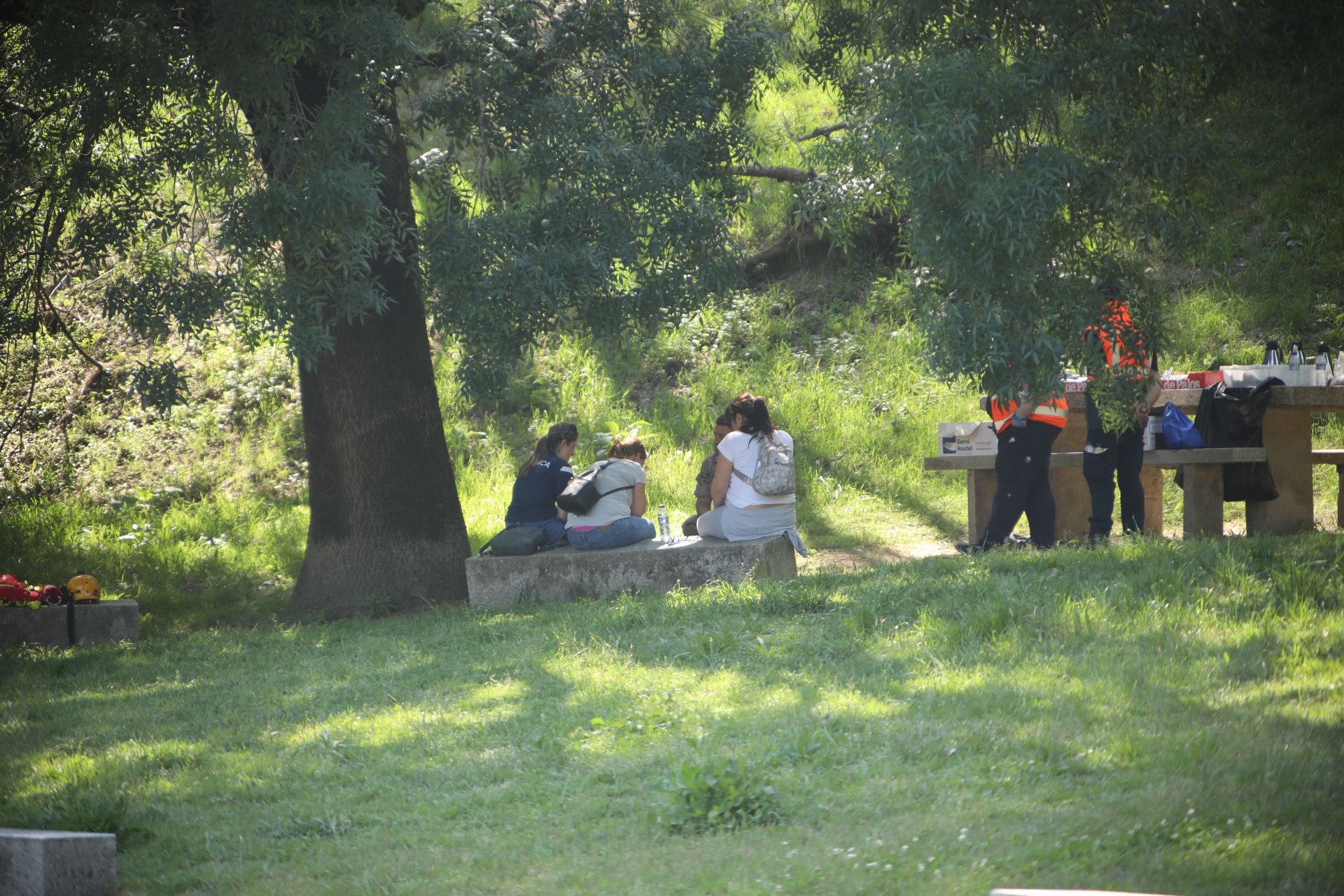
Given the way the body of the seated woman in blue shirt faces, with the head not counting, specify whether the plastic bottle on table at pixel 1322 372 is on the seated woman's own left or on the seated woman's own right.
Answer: on the seated woman's own right

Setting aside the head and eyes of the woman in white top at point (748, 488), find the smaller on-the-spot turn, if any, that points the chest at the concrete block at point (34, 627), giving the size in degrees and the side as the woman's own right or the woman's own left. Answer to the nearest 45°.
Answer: approximately 45° to the woman's own left

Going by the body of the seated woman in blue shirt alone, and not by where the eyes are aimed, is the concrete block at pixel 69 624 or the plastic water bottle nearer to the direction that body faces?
the plastic water bottle

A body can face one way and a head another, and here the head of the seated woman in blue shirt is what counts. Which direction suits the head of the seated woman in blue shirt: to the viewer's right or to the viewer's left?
to the viewer's right

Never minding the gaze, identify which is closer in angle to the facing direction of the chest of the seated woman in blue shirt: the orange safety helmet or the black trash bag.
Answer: the black trash bag

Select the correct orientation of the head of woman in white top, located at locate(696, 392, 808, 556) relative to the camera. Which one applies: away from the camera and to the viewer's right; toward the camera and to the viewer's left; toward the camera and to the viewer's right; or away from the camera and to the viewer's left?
away from the camera and to the viewer's left

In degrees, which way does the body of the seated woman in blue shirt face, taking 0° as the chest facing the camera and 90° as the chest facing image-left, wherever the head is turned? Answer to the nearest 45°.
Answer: approximately 225°

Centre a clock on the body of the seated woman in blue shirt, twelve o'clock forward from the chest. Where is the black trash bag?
The black trash bag is roughly at 2 o'clock from the seated woman in blue shirt.

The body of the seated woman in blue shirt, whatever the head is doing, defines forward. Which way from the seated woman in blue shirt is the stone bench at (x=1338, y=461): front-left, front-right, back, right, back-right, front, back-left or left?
front-right

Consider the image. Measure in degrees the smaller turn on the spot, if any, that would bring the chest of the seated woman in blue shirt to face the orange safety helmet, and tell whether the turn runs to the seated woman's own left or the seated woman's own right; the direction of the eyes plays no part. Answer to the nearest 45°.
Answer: approximately 135° to the seated woman's own left

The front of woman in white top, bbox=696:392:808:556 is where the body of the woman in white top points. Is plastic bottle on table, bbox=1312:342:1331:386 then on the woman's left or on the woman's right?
on the woman's right

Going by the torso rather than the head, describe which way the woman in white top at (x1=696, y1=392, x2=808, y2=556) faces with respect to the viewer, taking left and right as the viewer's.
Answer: facing away from the viewer and to the left of the viewer

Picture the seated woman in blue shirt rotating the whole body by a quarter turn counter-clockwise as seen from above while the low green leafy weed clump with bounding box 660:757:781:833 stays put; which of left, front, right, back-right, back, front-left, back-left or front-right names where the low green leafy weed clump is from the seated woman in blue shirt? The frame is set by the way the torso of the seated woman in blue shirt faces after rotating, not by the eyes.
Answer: back-left

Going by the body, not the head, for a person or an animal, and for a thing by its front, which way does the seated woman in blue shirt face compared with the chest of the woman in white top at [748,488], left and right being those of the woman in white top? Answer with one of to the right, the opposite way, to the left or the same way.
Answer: to the right

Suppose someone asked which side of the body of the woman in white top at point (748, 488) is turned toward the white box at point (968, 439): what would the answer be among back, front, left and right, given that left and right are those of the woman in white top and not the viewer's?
right
